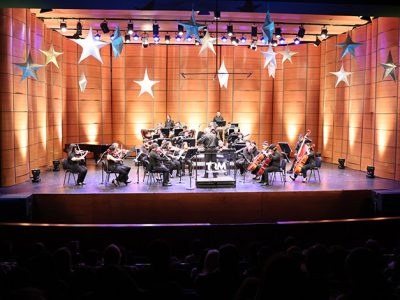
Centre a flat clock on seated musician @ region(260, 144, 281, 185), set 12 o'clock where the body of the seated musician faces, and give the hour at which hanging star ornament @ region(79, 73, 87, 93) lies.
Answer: The hanging star ornament is roughly at 1 o'clock from the seated musician.

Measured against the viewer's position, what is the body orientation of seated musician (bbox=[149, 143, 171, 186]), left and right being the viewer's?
facing to the right of the viewer

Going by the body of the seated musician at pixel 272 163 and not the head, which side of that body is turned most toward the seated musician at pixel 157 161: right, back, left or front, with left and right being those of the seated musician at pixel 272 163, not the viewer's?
front

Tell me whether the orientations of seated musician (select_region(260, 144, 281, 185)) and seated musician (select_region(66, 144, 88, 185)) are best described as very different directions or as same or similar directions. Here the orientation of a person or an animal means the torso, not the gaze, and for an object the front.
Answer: very different directions

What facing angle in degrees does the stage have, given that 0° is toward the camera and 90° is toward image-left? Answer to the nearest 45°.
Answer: approximately 0°

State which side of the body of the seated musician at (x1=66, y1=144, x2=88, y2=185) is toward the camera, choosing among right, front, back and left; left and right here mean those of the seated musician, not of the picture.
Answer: right

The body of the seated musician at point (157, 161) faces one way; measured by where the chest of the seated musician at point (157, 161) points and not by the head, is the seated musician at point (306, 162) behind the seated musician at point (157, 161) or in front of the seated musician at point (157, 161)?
in front

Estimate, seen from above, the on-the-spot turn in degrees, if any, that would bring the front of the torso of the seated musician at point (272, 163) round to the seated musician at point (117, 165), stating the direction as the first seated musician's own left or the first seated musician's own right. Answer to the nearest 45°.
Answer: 0° — they already face them

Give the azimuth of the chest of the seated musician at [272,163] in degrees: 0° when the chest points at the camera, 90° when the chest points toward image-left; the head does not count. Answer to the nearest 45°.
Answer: approximately 90°

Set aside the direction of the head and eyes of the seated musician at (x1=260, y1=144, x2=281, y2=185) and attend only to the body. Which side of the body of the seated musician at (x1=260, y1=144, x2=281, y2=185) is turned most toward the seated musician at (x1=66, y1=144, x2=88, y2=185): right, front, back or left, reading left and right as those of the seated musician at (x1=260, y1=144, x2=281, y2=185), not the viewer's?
front

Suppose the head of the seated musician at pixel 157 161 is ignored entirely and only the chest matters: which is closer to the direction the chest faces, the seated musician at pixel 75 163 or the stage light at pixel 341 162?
the stage light
